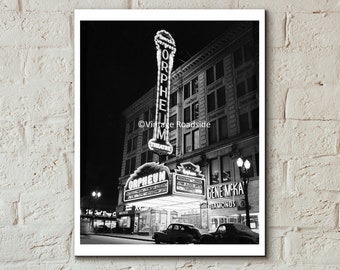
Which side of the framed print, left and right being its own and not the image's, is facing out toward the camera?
front
